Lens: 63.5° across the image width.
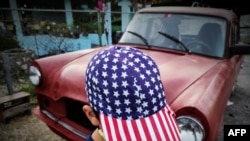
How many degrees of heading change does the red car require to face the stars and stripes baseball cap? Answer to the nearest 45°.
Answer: approximately 45° to its left

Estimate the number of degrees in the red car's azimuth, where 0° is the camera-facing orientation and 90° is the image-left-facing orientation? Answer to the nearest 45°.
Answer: approximately 45°
